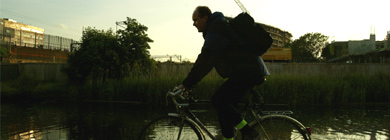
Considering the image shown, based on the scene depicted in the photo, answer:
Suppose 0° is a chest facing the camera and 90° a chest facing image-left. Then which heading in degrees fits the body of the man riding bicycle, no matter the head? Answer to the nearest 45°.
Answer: approximately 90°

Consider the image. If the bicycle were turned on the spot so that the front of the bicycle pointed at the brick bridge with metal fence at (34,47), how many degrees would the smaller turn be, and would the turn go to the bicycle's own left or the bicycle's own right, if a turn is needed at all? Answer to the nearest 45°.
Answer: approximately 45° to the bicycle's own right

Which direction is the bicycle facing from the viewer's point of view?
to the viewer's left

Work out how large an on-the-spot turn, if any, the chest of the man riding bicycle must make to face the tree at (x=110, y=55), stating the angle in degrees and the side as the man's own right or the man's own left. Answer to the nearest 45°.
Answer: approximately 45° to the man's own right

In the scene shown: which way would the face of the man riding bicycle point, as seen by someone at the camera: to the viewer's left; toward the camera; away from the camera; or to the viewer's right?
to the viewer's left
